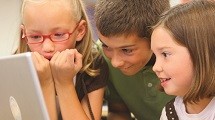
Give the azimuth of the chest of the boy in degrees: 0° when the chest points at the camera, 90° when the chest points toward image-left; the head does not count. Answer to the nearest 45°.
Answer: approximately 45°

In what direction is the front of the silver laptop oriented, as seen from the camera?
facing away from the viewer and to the right of the viewer
